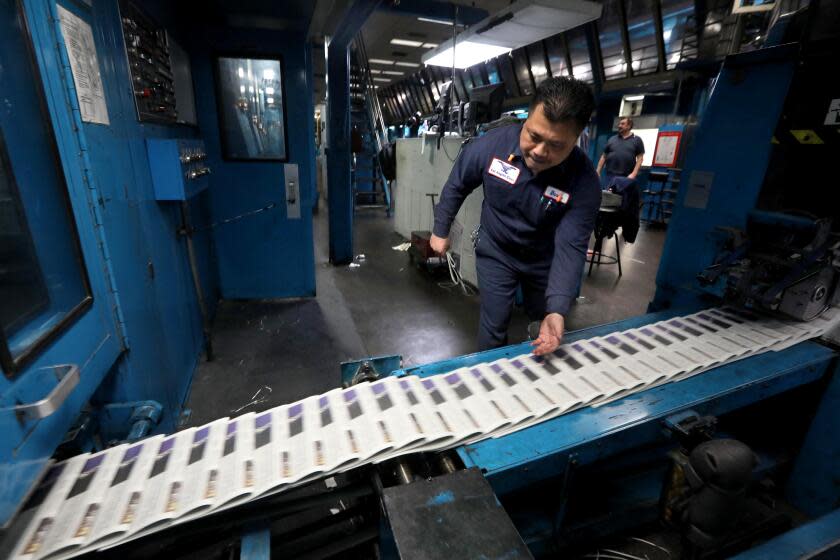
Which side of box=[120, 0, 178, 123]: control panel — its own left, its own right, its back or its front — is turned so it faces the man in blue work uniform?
front

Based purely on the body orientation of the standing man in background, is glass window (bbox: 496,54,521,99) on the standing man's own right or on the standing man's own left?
on the standing man's own right

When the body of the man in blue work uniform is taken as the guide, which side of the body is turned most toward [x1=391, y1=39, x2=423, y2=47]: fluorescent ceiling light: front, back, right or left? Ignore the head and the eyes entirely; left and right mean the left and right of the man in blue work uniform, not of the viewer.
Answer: back

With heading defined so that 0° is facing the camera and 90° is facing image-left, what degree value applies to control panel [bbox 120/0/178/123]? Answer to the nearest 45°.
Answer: approximately 315°

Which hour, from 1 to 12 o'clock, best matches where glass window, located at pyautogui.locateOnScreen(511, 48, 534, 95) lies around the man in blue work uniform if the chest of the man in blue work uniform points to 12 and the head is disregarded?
The glass window is roughly at 6 o'clock from the man in blue work uniform.

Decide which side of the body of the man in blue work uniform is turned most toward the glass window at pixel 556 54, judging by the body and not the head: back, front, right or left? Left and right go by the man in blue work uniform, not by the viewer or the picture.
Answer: back

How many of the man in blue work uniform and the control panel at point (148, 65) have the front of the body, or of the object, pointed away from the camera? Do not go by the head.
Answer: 0

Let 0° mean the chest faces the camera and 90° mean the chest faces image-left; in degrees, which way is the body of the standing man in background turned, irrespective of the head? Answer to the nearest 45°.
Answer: approximately 45°

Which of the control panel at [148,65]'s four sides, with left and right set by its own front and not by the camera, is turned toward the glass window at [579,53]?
left

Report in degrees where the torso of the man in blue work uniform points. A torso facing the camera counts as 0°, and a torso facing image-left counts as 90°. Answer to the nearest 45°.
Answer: approximately 0°

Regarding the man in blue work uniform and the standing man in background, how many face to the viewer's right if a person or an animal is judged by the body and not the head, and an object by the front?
0

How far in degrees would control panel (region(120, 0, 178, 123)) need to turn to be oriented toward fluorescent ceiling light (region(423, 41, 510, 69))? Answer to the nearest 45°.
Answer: approximately 45° to its left

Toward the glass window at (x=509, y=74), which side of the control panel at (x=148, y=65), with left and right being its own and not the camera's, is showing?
left

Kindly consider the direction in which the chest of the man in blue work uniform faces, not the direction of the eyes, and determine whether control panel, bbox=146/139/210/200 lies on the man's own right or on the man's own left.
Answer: on the man's own right
